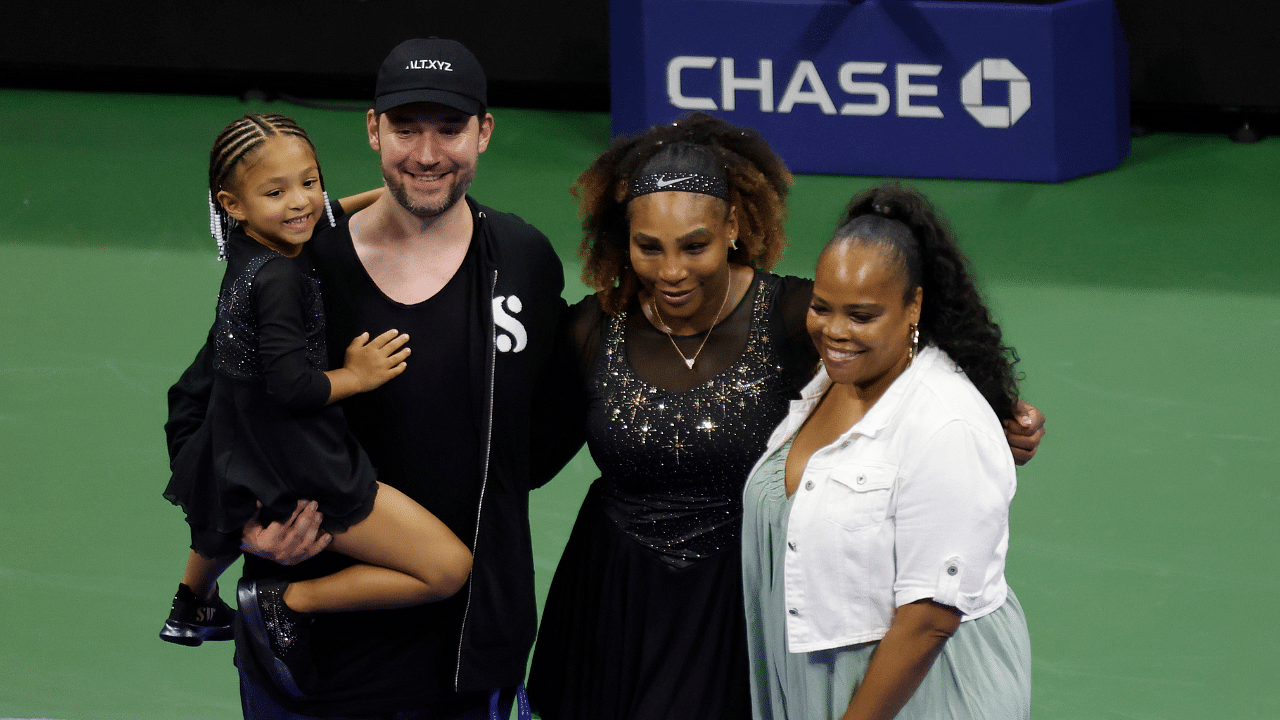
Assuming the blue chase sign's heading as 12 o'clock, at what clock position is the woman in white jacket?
The woman in white jacket is roughly at 12 o'clock from the blue chase sign.

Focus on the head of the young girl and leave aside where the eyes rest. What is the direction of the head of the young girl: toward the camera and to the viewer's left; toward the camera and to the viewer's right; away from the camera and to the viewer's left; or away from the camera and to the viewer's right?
toward the camera and to the viewer's right

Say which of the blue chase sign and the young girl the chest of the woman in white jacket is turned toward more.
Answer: the young girl

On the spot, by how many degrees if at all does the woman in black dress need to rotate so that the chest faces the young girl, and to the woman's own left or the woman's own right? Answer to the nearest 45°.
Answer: approximately 90° to the woman's own right

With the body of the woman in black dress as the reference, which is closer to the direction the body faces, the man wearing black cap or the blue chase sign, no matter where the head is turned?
the man wearing black cap

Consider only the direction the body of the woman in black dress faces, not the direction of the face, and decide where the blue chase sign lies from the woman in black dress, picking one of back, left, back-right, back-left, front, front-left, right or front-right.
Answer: back

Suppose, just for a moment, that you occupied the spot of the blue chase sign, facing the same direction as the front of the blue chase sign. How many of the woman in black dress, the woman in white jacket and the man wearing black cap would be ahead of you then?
3

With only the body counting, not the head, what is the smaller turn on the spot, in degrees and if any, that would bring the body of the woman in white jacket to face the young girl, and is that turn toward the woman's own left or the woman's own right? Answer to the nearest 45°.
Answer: approximately 45° to the woman's own right

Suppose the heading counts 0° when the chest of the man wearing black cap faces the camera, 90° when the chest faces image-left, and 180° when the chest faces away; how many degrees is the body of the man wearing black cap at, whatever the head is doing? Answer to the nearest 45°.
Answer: approximately 0°

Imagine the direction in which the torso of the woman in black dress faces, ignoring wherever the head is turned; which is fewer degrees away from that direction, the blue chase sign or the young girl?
the young girl
